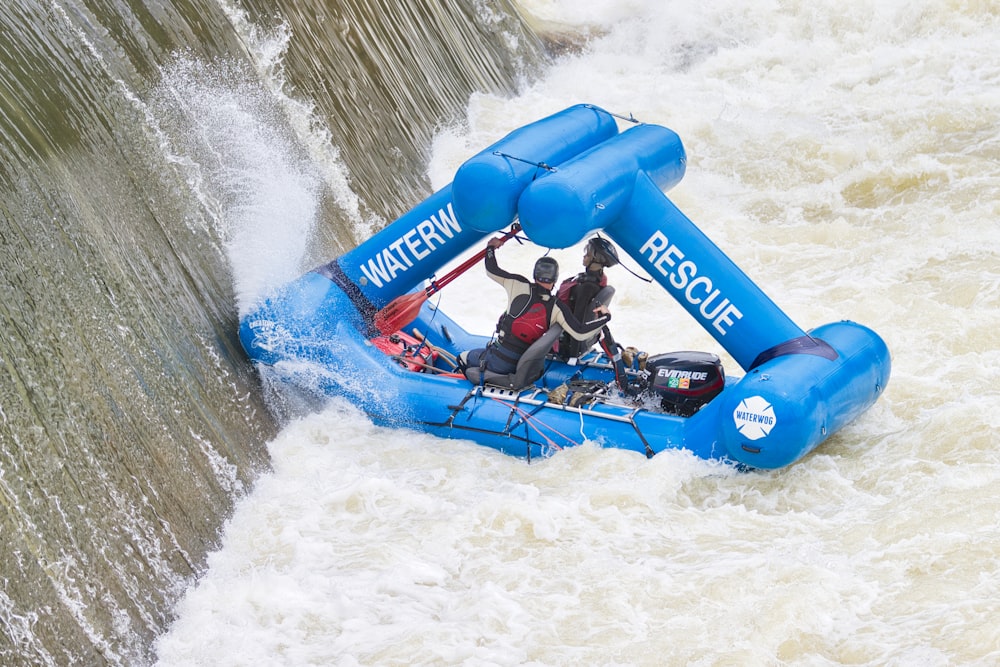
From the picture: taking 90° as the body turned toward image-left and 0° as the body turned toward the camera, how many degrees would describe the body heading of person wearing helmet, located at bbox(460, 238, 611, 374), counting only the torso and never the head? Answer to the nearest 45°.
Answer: approximately 135°

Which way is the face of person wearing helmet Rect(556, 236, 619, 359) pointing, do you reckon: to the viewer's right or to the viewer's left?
to the viewer's left

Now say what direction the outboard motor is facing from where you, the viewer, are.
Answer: facing to the left of the viewer
